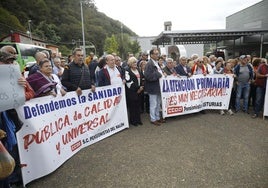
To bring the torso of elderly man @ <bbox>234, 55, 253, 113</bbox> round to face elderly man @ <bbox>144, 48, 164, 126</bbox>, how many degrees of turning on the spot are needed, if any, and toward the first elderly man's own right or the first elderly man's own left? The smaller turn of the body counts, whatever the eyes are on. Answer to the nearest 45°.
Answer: approximately 45° to the first elderly man's own right

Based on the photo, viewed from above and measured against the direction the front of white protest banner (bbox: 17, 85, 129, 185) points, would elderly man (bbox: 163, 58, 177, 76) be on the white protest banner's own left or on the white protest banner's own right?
on the white protest banner's own left

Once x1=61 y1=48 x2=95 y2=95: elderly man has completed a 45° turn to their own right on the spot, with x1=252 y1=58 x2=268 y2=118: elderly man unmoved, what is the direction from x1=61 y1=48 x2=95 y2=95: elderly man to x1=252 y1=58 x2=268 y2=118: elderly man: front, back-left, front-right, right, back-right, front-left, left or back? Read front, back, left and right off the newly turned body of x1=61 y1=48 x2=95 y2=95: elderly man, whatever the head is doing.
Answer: left

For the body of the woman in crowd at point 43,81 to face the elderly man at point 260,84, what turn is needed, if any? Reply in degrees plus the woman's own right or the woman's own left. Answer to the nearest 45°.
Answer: approximately 45° to the woman's own left

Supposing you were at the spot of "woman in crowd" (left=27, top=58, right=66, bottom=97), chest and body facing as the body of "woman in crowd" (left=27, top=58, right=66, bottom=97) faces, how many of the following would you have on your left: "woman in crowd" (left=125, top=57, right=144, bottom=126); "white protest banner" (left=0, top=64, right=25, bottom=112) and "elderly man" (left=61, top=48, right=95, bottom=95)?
2

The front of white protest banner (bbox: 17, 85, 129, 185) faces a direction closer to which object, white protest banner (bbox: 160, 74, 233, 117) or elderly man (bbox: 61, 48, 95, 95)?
the white protest banner

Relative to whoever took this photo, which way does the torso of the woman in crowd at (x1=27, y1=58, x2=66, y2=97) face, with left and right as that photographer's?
facing the viewer and to the right of the viewer

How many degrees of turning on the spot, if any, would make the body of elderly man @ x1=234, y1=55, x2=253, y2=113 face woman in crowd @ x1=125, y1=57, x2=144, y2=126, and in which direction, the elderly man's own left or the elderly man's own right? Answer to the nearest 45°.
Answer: approximately 45° to the elderly man's own right
